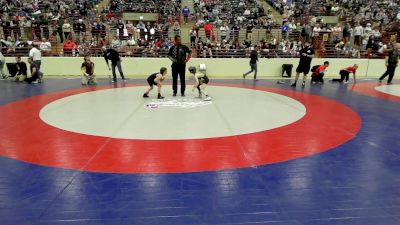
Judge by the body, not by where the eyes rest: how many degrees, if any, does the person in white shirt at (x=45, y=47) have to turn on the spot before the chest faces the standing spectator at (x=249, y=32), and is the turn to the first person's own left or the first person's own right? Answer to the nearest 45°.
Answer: approximately 90° to the first person's own left

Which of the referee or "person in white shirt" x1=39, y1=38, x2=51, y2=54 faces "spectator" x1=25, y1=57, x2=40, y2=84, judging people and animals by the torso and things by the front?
the person in white shirt

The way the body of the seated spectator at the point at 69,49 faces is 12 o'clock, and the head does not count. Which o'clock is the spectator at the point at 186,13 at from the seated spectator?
The spectator is roughly at 8 o'clock from the seated spectator.

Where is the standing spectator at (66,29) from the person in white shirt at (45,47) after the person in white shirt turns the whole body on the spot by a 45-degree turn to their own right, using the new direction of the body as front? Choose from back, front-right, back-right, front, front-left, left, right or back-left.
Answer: back

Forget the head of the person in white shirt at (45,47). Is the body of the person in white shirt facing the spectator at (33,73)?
yes

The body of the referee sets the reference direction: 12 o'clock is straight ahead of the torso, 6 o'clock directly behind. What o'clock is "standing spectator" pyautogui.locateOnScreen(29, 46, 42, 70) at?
The standing spectator is roughly at 4 o'clock from the referee.

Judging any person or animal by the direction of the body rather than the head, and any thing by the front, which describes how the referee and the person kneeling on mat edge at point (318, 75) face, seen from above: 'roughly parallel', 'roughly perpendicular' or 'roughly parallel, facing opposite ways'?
roughly perpendicular
